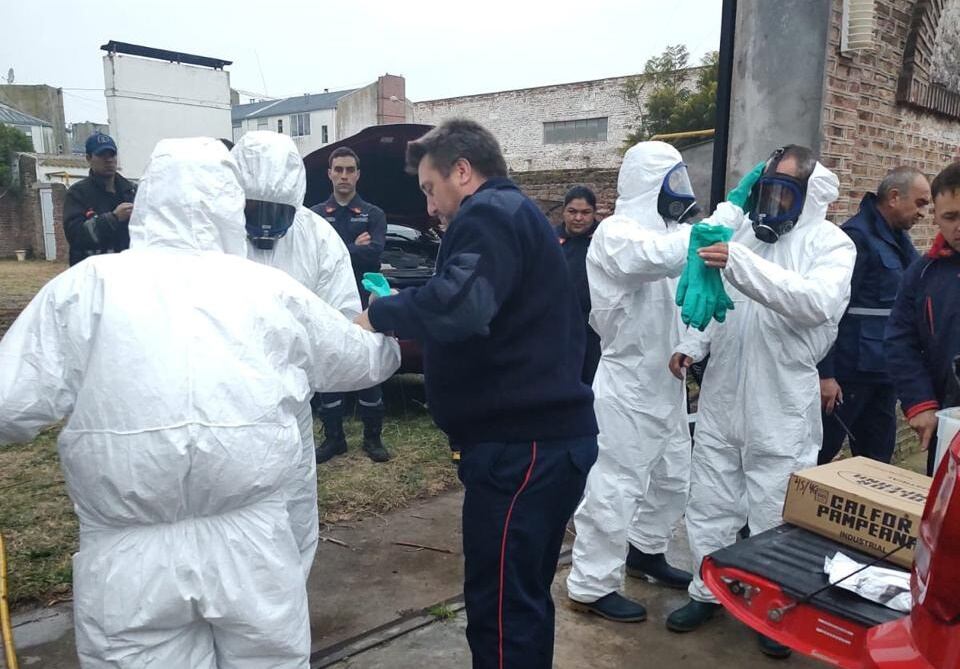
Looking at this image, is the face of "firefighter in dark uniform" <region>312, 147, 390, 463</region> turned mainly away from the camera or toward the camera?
toward the camera

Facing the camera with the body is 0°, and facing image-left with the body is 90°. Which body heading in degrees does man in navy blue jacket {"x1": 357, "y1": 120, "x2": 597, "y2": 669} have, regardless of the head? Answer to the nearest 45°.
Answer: approximately 90°

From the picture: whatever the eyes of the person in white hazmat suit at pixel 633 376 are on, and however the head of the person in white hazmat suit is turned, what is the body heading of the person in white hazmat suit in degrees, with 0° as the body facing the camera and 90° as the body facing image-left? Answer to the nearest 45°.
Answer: approximately 270°

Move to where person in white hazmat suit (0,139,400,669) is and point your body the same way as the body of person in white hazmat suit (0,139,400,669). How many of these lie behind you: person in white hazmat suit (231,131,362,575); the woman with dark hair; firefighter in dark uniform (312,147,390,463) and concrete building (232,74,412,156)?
0

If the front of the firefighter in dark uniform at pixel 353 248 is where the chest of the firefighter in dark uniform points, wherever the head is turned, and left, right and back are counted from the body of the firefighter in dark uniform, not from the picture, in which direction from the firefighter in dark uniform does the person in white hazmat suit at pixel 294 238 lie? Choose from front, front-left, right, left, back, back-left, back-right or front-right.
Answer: front

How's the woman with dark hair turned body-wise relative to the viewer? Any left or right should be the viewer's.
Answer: facing the viewer

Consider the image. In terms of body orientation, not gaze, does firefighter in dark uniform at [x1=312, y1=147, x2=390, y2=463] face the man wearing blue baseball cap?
no

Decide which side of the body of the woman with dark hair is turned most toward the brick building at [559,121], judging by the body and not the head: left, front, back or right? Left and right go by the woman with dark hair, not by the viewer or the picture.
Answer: back

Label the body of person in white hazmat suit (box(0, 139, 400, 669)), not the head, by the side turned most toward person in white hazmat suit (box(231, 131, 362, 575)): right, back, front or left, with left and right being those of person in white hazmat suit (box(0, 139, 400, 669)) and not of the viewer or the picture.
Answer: front

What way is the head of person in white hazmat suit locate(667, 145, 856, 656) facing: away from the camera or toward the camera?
toward the camera

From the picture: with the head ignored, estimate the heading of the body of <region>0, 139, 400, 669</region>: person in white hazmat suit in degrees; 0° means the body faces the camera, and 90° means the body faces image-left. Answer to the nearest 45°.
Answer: approximately 180°
